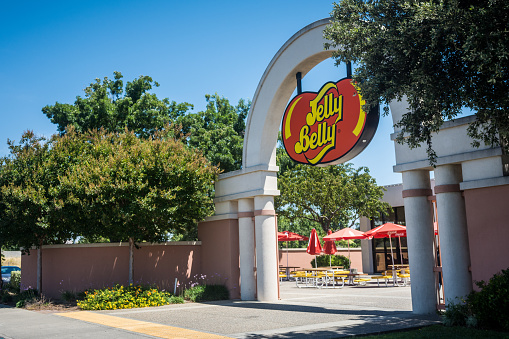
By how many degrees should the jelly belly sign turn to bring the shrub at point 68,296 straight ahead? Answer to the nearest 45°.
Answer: approximately 45° to its right

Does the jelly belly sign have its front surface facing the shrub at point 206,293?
no

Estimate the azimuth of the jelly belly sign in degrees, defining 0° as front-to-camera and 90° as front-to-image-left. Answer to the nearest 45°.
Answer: approximately 45°

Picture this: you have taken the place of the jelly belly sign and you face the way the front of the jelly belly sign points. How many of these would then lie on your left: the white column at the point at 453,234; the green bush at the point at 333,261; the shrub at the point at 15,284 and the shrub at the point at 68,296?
1

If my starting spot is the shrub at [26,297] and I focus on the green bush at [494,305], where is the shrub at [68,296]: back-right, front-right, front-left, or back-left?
front-left

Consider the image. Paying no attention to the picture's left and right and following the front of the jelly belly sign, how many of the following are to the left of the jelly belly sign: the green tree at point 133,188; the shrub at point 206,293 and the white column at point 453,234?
1

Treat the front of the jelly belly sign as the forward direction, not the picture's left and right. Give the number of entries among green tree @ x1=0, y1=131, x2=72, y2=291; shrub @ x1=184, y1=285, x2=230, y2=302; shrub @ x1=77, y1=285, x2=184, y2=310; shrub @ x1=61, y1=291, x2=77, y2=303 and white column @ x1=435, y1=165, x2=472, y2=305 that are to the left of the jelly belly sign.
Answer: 1

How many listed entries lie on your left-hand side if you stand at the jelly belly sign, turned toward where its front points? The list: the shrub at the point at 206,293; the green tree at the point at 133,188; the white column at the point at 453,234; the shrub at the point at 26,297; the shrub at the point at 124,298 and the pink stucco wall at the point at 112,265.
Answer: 1

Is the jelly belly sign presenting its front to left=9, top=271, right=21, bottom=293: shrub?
no

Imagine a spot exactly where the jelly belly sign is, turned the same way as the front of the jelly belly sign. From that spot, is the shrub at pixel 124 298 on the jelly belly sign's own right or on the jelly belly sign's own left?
on the jelly belly sign's own right

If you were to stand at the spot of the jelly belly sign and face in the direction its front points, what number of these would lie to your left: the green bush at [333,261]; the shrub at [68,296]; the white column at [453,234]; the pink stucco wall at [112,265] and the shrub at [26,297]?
1

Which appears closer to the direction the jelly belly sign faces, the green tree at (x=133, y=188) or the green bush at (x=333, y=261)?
the green tree

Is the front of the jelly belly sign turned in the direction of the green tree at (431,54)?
no
